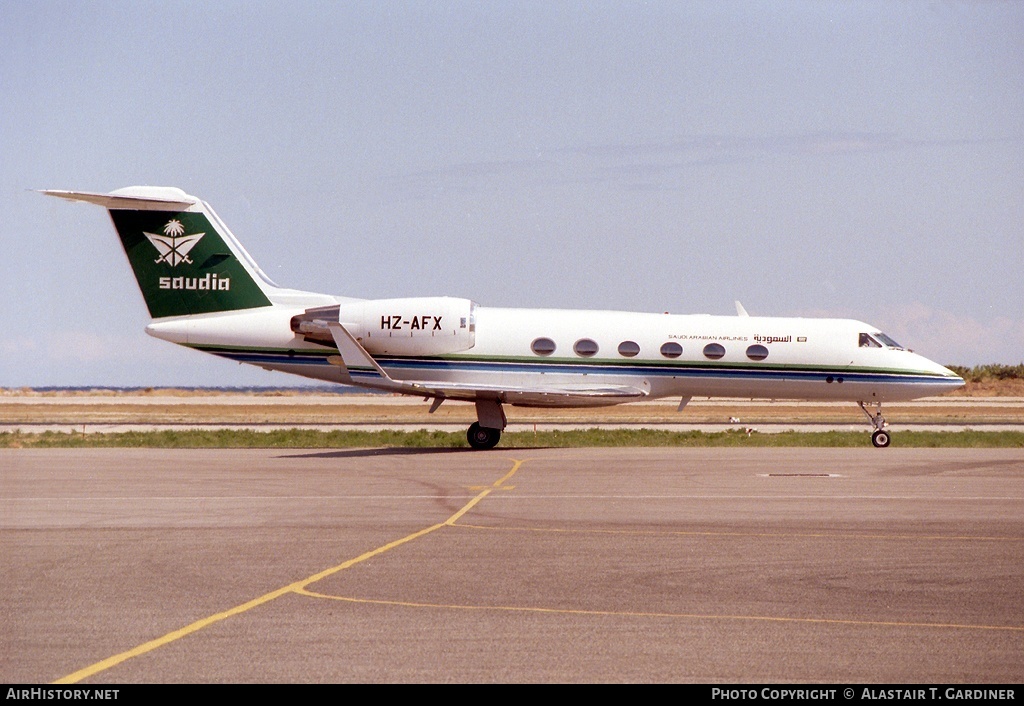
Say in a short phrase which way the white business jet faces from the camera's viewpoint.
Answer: facing to the right of the viewer
